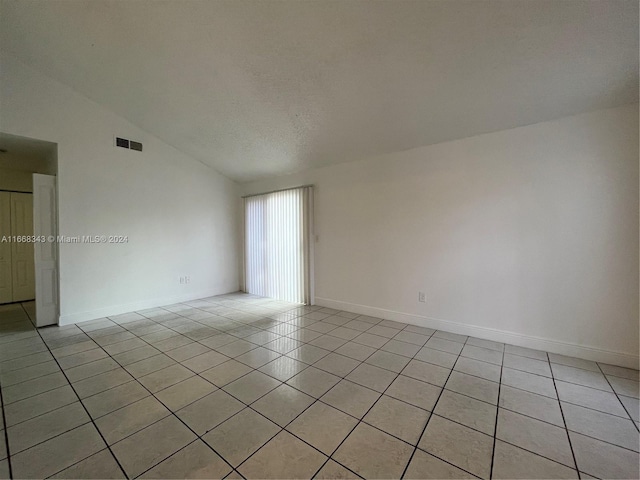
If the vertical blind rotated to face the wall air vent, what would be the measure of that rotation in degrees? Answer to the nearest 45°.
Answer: approximately 45° to its right

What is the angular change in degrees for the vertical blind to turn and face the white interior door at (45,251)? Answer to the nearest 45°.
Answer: approximately 45° to its right

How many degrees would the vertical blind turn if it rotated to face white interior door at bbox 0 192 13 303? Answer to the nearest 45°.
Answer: approximately 45° to its right

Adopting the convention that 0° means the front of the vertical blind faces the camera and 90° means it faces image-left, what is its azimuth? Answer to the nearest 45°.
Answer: approximately 45°
